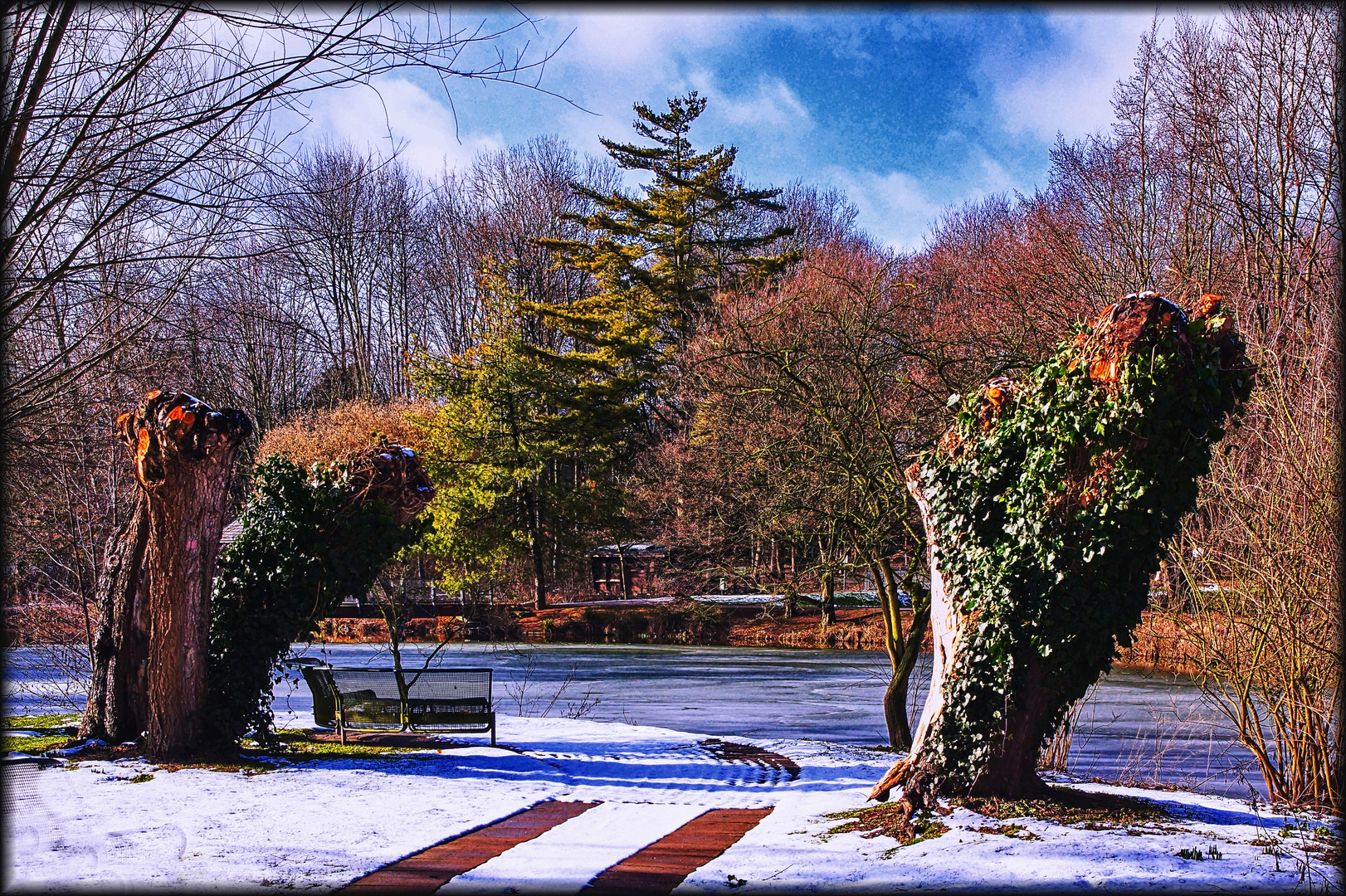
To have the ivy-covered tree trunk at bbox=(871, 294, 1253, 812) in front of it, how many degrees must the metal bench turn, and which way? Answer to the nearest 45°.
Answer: approximately 135° to its right

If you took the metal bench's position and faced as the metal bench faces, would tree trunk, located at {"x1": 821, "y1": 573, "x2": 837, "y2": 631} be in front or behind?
in front

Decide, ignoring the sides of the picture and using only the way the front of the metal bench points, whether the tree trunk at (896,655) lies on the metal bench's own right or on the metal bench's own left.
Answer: on the metal bench's own right

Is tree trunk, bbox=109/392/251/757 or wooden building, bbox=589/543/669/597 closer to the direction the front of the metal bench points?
the wooden building

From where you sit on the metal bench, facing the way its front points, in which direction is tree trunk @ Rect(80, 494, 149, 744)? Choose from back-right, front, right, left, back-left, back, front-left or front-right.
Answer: back-left

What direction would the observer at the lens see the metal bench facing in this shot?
facing away from the viewer

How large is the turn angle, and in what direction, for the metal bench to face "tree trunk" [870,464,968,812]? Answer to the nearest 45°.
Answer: approximately 135° to its right
